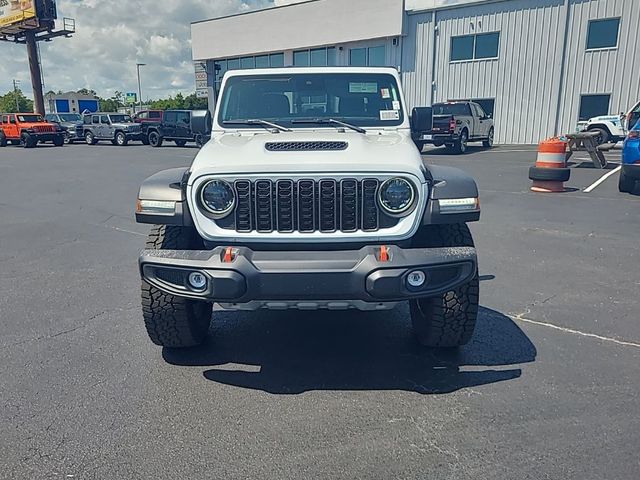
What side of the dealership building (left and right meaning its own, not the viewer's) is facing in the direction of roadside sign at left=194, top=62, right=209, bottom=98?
right

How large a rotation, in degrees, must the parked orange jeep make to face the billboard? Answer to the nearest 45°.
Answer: approximately 135° to its left

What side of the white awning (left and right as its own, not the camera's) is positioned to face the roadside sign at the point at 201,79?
right

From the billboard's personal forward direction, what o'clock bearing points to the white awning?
The white awning is roughly at 9 o'clock from the billboard.

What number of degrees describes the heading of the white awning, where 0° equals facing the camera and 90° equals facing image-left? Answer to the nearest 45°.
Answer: approximately 45°

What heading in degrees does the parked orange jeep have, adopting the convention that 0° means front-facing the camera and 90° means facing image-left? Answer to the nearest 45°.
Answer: approximately 315°

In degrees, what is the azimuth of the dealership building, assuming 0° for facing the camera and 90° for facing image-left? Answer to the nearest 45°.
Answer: approximately 45°

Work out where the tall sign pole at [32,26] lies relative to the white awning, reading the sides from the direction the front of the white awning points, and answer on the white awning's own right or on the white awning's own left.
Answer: on the white awning's own right
